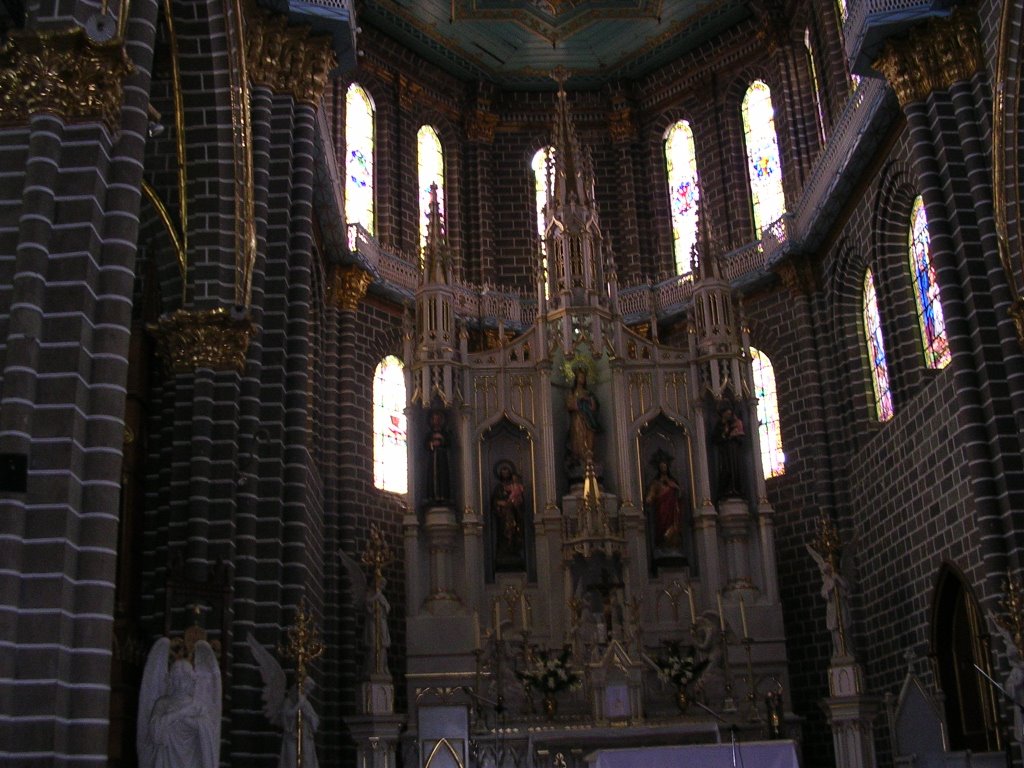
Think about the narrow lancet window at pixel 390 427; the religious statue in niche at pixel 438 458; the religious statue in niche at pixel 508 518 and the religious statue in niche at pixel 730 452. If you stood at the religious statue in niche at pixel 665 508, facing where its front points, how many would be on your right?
3

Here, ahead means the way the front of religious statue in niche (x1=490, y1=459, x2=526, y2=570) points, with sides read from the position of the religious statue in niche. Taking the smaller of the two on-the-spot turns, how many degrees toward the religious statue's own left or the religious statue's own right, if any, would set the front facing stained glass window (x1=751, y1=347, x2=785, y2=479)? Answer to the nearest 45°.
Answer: approximately 90° to the religious statue's own left

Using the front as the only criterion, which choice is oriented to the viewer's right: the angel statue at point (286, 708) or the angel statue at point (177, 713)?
the angel statue at point (286, 708)

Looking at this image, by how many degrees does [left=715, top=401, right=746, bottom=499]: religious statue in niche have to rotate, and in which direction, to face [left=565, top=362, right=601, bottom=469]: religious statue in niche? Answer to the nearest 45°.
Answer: approximately 90° to its right

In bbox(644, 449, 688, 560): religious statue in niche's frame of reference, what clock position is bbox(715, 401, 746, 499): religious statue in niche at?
bbox(715, 401, 746, 499): religious statue in niche is roughly at 9 o'clock from bbox(644, 449, 688, 560): religious statue in niche.

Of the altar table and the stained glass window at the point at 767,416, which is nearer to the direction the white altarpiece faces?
the altar table

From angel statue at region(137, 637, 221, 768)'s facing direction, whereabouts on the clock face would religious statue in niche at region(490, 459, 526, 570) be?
The religious statue in niche is roughly at 7 o'clock from the angel statue.

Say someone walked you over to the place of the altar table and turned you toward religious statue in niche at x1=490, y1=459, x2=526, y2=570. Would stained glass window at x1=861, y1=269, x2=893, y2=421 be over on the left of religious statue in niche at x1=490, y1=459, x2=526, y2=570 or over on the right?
right
